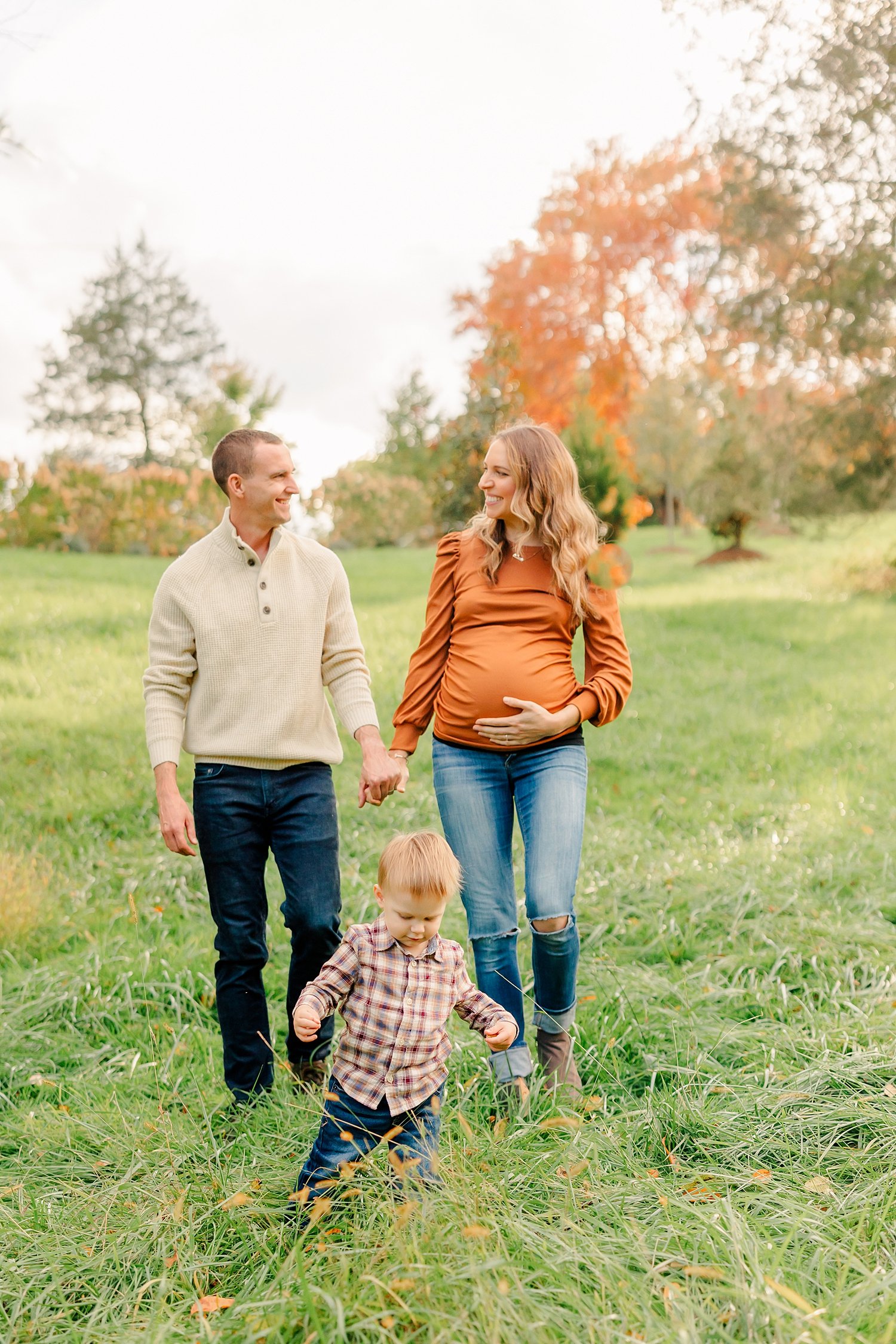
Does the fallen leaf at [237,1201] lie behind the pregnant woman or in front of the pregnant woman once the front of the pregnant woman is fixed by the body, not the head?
in front

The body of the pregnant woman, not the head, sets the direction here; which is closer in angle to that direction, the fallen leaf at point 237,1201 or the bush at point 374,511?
the fallen leaf

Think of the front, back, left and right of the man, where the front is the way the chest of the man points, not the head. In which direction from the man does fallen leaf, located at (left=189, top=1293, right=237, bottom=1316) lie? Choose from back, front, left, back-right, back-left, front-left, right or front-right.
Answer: front

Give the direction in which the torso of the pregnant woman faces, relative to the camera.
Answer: toward the camera

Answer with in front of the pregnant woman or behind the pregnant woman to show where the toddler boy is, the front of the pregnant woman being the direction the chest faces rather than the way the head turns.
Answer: in front

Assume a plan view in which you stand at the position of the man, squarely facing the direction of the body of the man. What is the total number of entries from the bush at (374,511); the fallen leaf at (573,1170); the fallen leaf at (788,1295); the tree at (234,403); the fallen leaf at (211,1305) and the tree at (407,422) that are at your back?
3

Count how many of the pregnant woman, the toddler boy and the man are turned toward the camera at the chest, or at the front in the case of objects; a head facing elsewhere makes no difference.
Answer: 3

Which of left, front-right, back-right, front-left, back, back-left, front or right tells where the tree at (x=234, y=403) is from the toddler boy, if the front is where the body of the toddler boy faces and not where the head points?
back

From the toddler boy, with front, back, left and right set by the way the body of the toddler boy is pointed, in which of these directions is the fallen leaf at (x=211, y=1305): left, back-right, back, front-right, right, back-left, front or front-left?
front-right

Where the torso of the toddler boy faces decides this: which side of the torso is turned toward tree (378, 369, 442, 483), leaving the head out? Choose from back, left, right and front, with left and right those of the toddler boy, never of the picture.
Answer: back

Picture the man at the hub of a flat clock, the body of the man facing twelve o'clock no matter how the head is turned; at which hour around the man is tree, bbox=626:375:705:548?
The tree is roughly at 7 o'clock from the man.

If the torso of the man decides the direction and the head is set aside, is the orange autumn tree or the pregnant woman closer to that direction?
the pregnant woman

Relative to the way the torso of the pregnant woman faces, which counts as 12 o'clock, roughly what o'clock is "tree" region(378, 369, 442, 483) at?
The tree is roughly at 6 o'clock from the pregnant woman.

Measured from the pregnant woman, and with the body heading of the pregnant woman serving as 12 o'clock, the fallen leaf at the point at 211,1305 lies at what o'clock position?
The fallen leaf is roughly at 1 o'clock from the pregnant woman.

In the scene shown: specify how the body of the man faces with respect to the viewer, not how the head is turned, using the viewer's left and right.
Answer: facing the viewer
